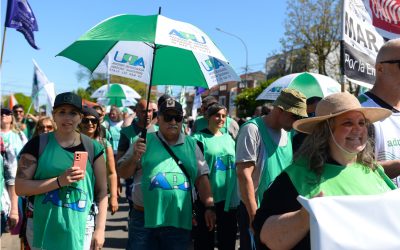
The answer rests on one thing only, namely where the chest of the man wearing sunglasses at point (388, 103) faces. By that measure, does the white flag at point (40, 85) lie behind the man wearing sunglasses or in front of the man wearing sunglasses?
behind

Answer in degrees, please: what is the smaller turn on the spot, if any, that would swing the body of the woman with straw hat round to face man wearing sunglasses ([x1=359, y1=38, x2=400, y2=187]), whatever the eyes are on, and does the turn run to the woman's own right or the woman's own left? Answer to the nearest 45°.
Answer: approximately 90° to the woman's own left

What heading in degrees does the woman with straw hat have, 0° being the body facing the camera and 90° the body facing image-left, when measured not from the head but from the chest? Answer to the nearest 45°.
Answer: approximately 315°

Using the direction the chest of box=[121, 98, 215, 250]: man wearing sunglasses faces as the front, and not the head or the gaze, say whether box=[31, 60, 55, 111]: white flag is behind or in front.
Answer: behind

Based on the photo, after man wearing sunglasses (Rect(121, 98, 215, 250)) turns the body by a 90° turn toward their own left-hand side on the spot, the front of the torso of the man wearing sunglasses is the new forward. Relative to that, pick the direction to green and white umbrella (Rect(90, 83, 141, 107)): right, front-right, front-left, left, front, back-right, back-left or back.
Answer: left

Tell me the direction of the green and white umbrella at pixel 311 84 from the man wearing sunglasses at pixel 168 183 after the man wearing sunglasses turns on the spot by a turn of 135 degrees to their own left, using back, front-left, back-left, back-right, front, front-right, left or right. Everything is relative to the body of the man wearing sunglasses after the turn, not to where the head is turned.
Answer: front

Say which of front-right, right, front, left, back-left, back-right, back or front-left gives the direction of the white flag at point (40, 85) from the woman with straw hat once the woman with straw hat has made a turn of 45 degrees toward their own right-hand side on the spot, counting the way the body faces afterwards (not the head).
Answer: back-right
